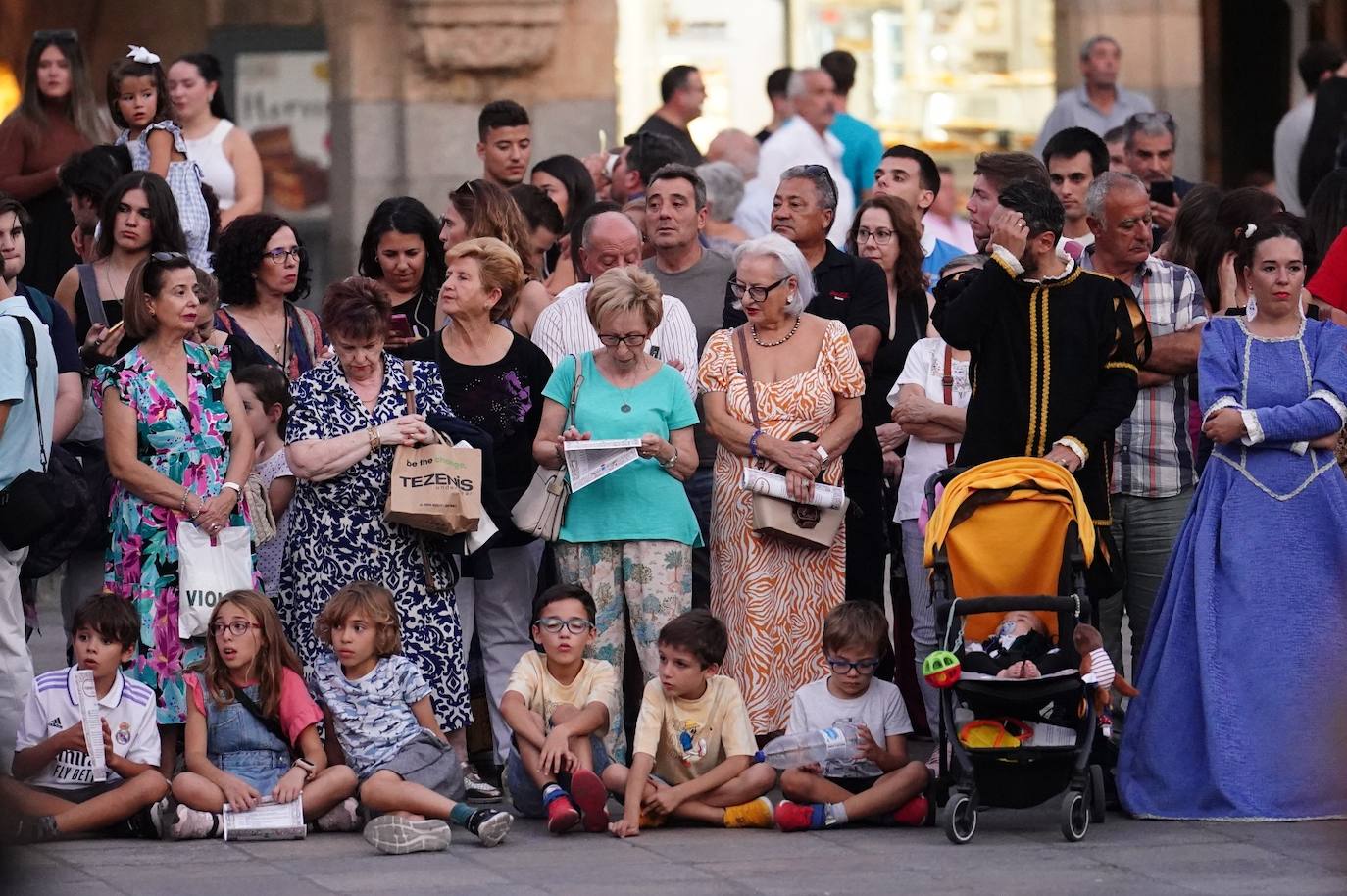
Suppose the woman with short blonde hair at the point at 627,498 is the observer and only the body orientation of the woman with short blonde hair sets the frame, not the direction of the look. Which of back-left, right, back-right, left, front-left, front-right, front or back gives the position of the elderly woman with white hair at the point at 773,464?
left

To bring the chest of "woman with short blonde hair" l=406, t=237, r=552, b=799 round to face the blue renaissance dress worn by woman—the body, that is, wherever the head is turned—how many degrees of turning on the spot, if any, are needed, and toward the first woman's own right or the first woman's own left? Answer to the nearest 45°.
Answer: approximately 90° to the first woman's own left

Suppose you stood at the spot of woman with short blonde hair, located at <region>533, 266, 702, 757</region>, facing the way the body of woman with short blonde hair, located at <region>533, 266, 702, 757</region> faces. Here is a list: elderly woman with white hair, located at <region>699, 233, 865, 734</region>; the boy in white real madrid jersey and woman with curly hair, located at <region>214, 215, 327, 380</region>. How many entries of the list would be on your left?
1

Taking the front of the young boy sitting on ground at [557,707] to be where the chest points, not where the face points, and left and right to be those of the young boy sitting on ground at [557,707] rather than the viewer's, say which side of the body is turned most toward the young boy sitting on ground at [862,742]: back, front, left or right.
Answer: left

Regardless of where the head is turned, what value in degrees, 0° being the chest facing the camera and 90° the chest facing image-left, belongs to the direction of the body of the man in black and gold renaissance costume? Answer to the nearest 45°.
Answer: approximately 0°

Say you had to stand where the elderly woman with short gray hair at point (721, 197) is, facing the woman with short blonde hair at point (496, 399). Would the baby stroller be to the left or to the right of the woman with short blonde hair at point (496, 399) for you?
left

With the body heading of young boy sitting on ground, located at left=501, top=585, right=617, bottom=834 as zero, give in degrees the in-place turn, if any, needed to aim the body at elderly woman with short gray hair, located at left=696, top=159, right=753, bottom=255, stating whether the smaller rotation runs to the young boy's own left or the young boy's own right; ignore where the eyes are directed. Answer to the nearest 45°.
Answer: approximately 180°

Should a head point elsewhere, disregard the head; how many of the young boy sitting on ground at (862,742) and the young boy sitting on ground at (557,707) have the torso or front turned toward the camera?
2
